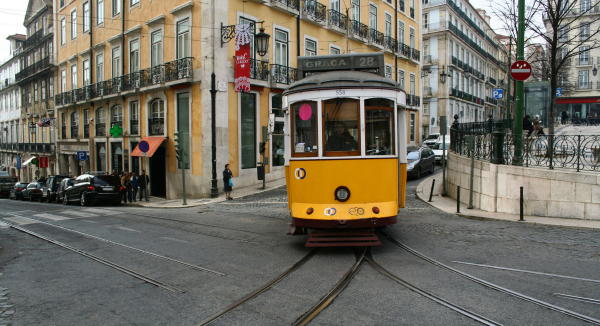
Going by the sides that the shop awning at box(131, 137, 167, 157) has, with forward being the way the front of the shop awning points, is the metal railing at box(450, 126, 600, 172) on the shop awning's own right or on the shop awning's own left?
on the shop awning's own left

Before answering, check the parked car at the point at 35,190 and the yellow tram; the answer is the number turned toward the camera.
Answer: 1

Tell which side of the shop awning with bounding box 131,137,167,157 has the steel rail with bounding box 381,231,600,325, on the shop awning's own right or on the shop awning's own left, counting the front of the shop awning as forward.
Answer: on the shop awning's own left

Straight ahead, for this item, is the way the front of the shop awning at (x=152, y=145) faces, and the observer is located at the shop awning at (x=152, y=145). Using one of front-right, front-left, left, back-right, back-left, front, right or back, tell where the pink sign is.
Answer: front-left

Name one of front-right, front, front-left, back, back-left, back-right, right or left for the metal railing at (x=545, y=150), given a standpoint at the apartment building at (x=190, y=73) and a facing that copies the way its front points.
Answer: left

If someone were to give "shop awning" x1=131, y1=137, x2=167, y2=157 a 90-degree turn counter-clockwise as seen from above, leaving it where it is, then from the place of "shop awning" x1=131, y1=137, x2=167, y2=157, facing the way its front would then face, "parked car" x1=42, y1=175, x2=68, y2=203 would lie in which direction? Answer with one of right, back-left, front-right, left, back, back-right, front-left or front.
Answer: back

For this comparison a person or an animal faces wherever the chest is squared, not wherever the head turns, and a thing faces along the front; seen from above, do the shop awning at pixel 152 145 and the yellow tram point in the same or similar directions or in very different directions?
same or similar directions

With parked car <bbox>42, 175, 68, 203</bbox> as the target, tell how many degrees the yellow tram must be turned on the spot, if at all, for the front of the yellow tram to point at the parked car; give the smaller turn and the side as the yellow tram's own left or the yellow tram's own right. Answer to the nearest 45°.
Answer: approximately 135° to the yellow tram's own right

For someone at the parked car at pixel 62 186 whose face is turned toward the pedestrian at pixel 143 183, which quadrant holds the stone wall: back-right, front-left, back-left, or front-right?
front-right

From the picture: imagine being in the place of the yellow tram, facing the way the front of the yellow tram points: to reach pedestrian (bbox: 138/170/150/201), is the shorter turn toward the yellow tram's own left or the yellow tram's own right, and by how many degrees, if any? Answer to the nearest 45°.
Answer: approximately 135° to the yellow tram's own right

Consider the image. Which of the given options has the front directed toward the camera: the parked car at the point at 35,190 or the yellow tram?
the yellow tram

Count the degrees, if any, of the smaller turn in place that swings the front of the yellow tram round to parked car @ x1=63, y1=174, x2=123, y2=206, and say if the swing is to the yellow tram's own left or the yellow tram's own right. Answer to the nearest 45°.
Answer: approximately 135° to the yellow tram's own right

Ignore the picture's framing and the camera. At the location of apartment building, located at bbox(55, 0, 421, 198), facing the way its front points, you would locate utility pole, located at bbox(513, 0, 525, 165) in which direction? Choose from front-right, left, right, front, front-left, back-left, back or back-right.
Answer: left

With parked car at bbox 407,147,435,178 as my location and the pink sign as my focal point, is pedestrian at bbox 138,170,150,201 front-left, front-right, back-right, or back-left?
front-right

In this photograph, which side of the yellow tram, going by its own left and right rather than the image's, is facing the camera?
front

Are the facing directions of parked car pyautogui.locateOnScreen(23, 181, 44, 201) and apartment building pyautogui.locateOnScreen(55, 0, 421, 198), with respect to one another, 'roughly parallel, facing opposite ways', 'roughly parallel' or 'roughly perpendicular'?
roughly perpendicular
